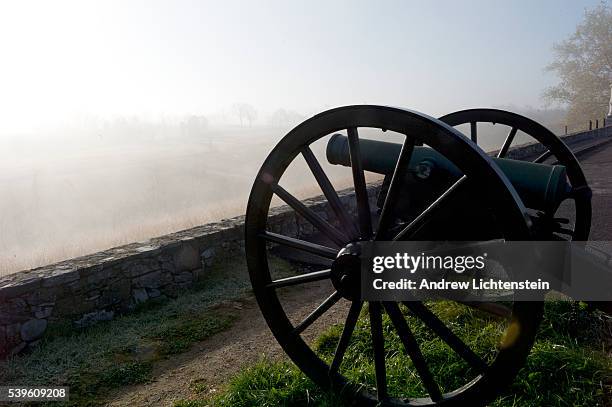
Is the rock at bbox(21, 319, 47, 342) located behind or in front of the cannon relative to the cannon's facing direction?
in front

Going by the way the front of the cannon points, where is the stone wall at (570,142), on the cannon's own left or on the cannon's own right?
on the cannon's own right

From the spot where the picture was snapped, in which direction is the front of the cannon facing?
facing away from the viewer and to the left of the viewer

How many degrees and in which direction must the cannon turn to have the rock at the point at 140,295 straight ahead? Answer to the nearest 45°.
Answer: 0° — it already faces it

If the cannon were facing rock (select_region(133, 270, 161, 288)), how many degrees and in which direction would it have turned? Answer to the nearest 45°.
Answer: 0° — it already faces it
